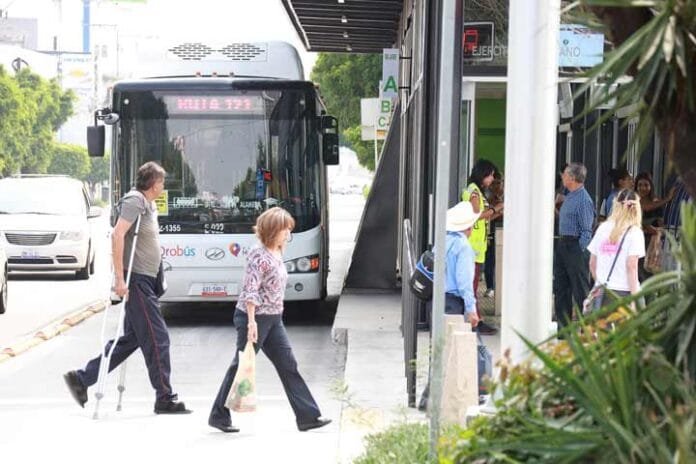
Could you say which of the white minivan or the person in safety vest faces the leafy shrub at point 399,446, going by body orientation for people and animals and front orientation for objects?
the white minivan

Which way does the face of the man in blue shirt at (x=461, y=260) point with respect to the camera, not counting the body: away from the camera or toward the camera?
away from the camera

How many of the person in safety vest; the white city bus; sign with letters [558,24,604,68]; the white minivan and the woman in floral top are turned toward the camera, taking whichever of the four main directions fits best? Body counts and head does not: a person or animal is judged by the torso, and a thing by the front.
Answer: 3

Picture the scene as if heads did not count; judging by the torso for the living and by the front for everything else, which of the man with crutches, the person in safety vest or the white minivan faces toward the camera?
the white minivan

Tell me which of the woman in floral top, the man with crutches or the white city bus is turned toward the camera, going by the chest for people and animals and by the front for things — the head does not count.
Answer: the white city bus

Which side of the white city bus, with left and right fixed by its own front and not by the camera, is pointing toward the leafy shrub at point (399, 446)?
front

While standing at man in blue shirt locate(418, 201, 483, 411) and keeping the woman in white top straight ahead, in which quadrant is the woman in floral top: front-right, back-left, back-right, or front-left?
back-left

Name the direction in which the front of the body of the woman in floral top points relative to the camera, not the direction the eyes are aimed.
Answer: to the viewer's right

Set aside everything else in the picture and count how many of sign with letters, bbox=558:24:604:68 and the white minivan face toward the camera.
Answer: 2

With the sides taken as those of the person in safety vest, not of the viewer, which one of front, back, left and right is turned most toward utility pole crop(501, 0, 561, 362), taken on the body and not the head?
right

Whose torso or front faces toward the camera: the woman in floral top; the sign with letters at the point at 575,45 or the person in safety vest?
the sign with letters
